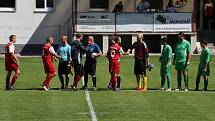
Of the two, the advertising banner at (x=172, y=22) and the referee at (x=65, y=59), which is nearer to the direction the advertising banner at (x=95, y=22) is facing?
the referee

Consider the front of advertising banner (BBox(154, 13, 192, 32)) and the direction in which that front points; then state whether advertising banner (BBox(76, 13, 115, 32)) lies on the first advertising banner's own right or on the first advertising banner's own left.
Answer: on the first advertising banner's own right

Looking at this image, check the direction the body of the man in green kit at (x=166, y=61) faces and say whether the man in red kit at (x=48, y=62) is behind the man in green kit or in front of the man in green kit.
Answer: in front

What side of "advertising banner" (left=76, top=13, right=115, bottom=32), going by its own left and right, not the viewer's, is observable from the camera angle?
front

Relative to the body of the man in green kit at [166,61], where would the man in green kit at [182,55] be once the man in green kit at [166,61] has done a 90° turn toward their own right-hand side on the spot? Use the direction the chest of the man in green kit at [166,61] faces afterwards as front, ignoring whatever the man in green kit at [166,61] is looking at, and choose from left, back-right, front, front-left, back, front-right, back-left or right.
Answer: back-right

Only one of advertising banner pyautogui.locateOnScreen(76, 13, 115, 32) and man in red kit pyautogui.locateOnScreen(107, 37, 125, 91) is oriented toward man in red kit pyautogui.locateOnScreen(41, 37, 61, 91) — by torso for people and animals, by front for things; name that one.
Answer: the advertising banner

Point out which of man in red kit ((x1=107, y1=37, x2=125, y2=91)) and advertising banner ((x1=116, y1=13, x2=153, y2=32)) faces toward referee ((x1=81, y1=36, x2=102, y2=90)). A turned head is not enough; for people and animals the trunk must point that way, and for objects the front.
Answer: the advertising banner

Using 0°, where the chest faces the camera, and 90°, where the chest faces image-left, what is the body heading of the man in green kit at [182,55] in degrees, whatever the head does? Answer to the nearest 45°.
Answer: approximately 45°

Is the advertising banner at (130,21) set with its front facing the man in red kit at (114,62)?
yes

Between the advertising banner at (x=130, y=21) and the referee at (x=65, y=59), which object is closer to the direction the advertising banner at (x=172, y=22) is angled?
the referee

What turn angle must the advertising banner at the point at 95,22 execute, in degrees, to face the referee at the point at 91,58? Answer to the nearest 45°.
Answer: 0° — it already faces them

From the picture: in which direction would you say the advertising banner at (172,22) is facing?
toward the camera

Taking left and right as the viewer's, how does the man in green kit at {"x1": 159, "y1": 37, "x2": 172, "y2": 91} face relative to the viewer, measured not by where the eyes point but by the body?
facing the viewer and to the left of the viewer

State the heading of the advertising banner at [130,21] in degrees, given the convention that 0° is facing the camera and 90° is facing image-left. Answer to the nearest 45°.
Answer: approximately 0°
